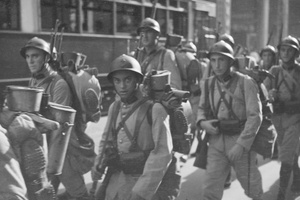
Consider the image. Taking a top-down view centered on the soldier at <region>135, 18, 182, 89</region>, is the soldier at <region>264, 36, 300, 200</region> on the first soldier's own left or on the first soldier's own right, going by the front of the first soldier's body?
on the first soldier's own left

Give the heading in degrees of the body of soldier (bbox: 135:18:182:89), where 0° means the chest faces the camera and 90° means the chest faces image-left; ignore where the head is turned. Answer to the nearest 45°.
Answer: approximately 45°

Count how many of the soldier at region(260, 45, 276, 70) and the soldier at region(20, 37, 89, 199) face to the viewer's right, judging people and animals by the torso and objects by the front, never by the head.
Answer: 0

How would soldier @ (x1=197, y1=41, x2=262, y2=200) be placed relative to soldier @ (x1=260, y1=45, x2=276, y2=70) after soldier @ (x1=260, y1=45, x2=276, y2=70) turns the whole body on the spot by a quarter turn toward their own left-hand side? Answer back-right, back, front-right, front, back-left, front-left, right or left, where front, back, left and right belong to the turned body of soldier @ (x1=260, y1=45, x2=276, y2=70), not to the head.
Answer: front-right

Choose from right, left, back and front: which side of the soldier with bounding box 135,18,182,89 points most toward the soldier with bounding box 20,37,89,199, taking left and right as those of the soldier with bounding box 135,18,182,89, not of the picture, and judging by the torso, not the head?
front

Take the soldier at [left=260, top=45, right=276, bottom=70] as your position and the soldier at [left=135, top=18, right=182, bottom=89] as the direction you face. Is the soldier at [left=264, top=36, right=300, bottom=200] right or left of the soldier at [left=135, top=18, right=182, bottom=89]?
left

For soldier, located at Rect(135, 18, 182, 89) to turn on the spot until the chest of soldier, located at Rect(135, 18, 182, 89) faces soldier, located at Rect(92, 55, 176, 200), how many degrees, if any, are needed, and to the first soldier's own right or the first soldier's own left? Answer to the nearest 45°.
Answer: approximately 45° to the first soldier's own left

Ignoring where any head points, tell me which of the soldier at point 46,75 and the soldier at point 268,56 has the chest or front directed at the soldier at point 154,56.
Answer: the soldier at point 268,56

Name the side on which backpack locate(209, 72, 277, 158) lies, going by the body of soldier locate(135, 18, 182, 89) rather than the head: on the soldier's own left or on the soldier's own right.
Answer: on the soldier's own left

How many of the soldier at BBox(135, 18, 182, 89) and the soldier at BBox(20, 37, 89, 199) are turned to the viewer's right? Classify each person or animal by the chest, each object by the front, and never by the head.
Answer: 0

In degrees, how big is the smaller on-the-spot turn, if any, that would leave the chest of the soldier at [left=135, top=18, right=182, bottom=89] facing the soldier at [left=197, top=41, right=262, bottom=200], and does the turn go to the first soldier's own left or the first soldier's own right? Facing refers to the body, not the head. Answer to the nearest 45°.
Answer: approximately 90° to the first soldier's own left

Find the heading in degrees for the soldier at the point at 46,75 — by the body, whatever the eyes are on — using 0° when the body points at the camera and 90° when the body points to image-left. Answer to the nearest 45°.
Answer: approximately 45°
